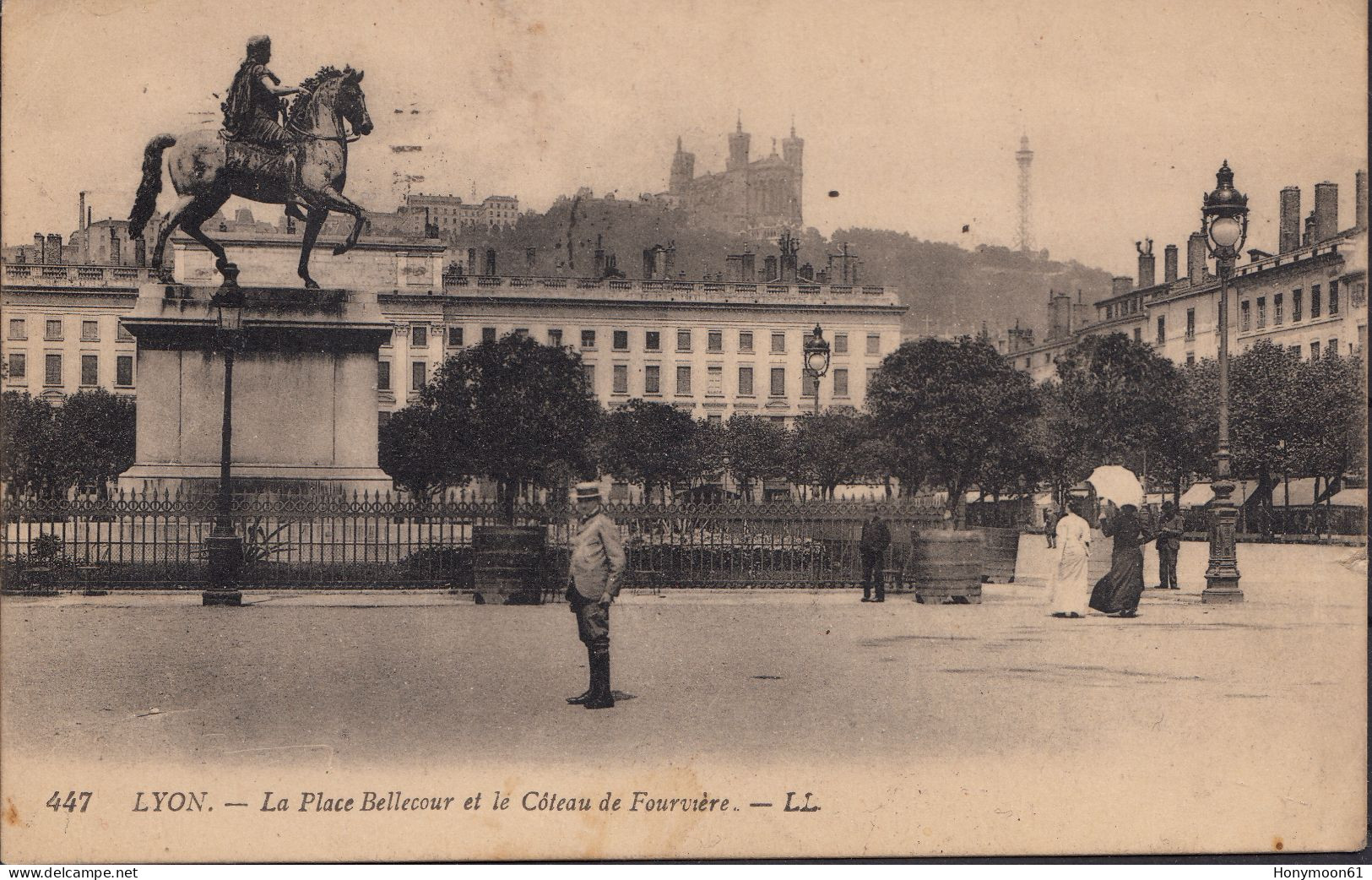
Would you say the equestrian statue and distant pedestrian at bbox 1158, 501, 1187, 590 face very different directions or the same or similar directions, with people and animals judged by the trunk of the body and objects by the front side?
very different directions

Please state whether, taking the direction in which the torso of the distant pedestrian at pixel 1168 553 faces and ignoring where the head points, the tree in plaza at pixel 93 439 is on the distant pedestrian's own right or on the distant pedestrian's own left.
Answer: on the distant pedestrian's own right

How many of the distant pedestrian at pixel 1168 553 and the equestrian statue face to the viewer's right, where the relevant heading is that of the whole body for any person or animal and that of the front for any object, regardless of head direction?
1

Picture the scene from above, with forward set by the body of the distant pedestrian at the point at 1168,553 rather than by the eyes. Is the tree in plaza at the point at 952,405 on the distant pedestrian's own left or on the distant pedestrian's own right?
on the distant pedestrian's own right

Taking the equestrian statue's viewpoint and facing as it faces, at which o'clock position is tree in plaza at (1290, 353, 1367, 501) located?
The tree in plaza is roughly at 11 o'clock from the equestrian statue.

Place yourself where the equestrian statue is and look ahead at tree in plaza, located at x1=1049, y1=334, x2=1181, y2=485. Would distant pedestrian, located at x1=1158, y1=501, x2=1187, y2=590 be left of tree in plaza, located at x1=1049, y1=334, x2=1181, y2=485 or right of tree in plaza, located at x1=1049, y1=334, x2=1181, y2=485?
right

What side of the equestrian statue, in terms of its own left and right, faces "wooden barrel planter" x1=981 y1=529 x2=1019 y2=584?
front

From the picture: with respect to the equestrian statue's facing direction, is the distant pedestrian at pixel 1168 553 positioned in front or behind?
in front

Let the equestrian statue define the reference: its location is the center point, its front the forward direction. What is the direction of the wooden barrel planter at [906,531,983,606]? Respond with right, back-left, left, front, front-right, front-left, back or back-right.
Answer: front

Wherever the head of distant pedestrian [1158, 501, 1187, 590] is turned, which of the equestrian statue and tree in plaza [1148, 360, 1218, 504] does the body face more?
the equestrian statue

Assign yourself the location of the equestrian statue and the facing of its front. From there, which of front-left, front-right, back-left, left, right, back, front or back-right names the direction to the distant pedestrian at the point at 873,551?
front

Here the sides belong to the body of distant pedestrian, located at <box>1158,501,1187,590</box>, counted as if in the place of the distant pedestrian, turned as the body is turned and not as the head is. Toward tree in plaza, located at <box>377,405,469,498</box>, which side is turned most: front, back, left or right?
right

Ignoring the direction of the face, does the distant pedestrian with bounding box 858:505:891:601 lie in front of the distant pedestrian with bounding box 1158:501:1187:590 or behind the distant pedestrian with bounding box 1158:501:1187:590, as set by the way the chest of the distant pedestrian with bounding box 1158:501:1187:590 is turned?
in front

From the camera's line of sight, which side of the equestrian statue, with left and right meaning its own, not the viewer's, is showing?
right

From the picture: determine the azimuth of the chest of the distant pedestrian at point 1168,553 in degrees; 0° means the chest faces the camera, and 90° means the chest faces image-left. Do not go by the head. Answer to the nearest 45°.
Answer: approximately 45°
